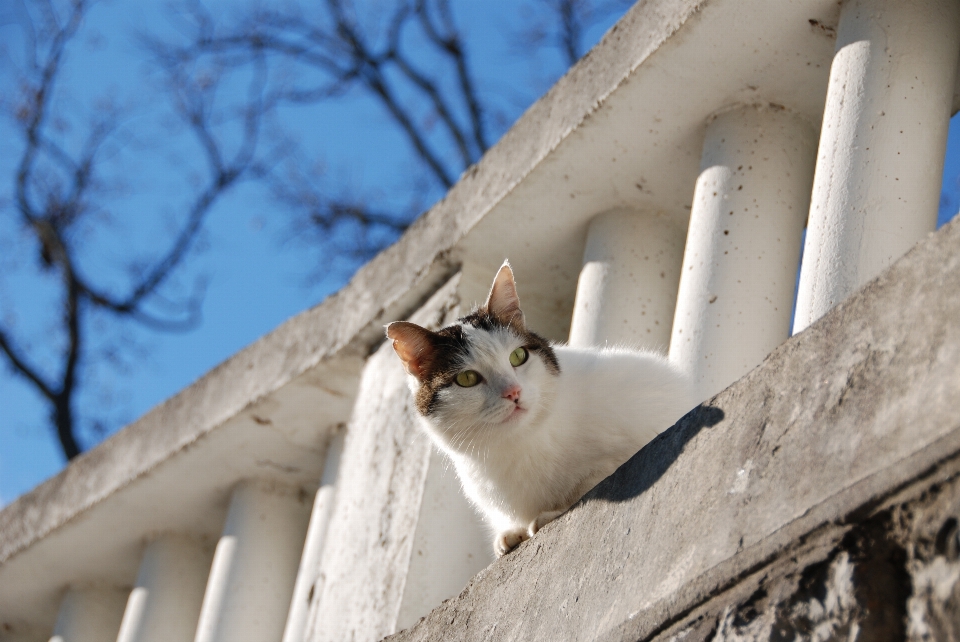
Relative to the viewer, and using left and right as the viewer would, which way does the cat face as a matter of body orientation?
facing the viewer and to the left of the viewer
